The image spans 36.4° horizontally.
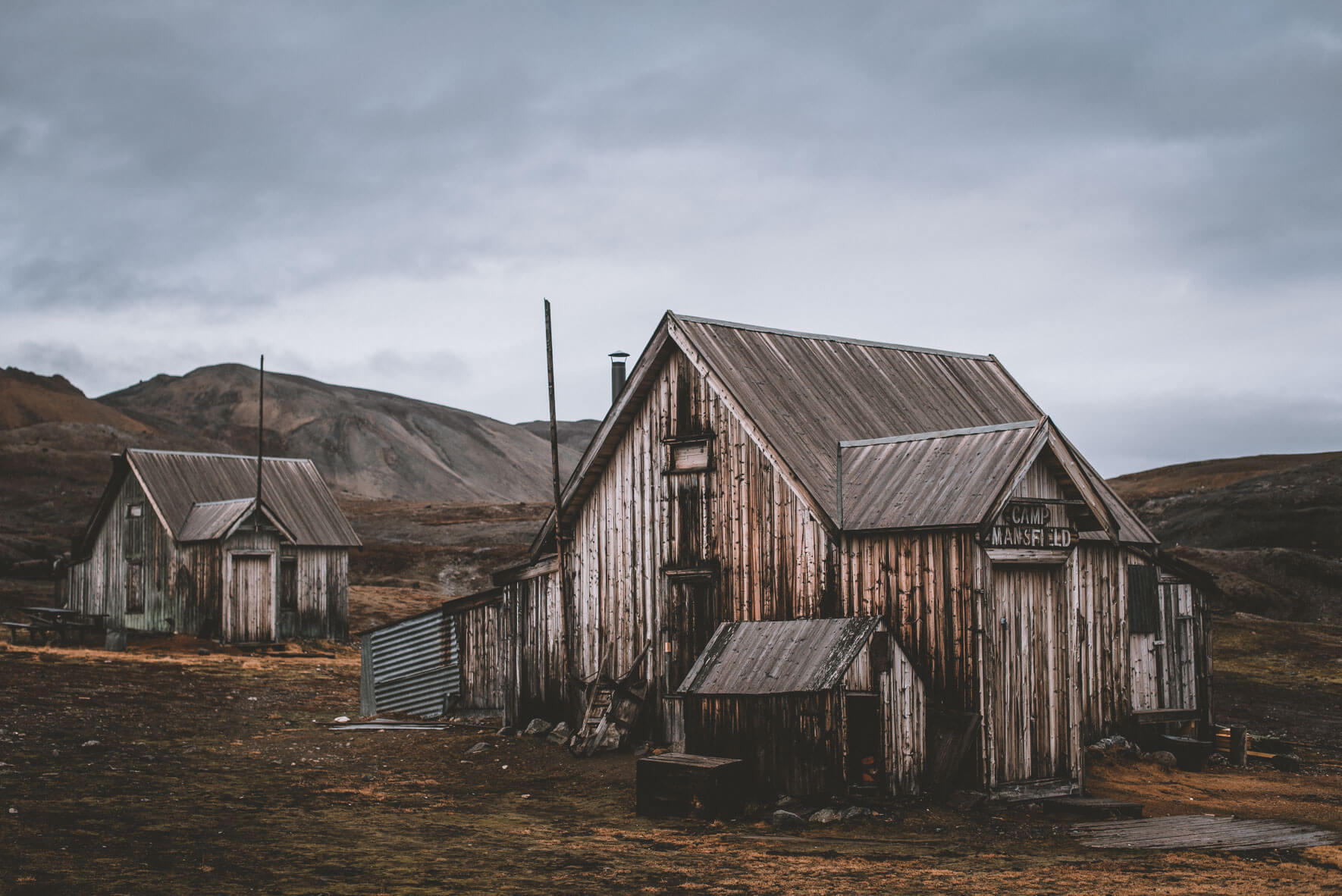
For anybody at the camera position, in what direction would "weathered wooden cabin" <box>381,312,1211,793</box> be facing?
facing the viewer and to the right of the viewer

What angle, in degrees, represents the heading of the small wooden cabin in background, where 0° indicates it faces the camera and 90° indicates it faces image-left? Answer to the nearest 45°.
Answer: approximately 315°

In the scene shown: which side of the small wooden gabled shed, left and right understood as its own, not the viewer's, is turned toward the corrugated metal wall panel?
back

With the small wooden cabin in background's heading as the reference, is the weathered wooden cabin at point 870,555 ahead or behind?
ahead

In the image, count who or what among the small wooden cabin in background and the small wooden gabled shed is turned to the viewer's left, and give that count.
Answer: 0

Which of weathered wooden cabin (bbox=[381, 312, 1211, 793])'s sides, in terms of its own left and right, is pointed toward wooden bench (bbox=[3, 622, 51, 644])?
back

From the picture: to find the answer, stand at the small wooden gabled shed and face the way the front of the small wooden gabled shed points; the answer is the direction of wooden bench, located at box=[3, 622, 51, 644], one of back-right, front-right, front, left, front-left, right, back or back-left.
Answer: back

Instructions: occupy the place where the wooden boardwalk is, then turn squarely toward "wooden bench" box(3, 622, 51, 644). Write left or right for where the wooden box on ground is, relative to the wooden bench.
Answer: left

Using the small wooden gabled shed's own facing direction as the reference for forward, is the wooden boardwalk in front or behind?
in front

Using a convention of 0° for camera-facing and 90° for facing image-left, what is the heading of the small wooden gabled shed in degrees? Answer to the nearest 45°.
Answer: approximately 315°
